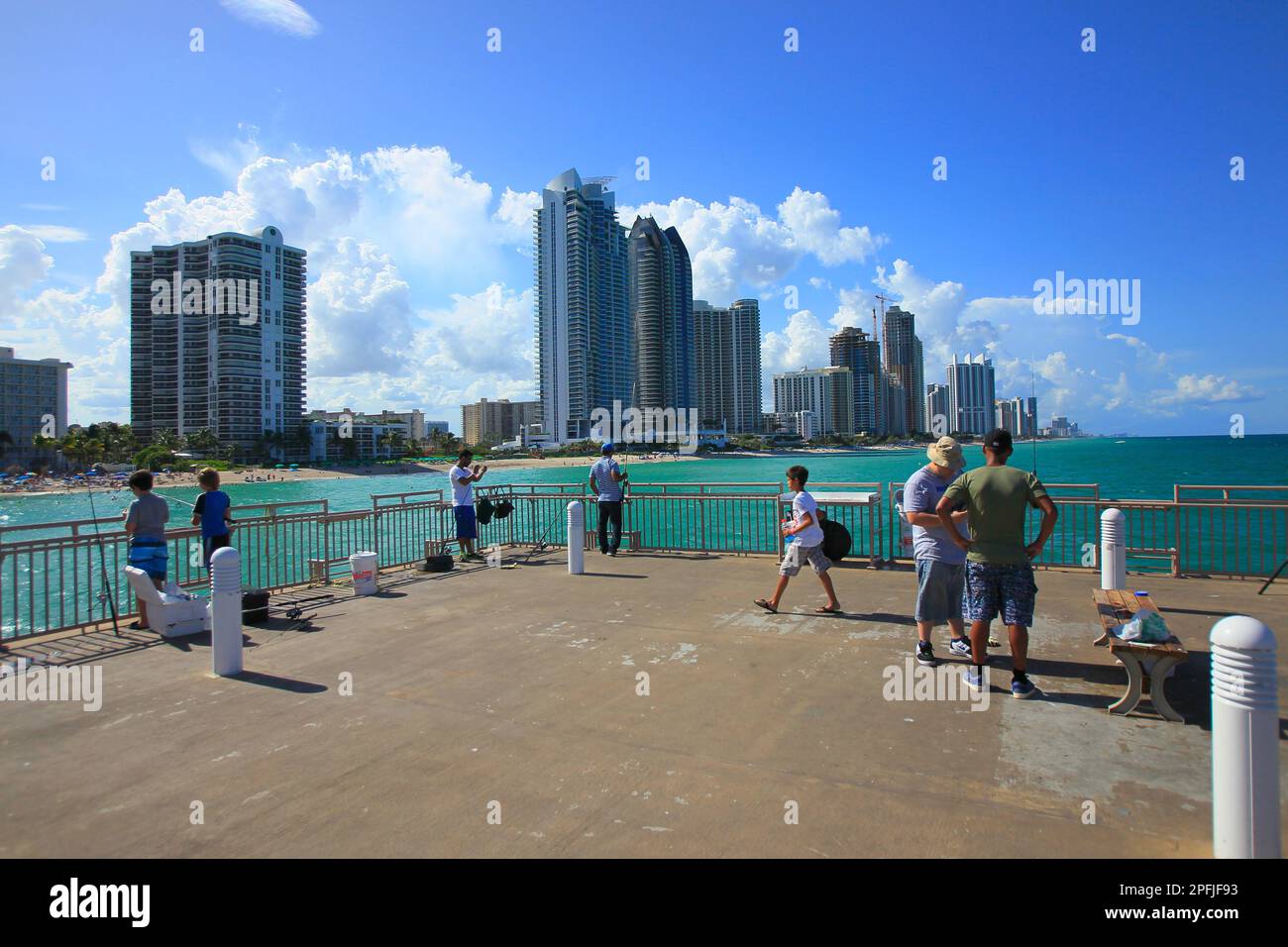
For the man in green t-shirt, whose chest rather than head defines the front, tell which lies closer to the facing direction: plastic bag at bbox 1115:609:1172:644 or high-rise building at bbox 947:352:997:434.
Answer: the high-rise building

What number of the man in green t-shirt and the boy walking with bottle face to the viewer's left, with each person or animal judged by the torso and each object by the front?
1

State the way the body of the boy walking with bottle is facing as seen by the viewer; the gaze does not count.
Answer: to the viewer's left

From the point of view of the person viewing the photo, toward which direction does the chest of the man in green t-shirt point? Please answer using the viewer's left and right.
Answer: facing away from the viewer

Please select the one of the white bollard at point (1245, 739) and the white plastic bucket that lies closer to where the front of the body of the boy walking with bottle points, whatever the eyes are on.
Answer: the white plastic bucket

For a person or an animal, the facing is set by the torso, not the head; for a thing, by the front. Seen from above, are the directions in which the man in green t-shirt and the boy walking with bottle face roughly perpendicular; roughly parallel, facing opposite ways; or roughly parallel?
roughly perpendicular

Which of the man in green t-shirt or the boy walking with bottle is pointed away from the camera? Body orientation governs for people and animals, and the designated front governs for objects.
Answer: the man in green t-shirt

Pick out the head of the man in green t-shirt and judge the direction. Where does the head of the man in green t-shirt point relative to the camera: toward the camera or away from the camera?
away from the camera

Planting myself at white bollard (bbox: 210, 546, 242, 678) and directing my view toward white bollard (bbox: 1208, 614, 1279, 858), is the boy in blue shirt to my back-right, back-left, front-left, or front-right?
back-left

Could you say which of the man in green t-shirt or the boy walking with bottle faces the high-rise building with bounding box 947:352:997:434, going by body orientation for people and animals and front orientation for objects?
the man in green t-shirt
